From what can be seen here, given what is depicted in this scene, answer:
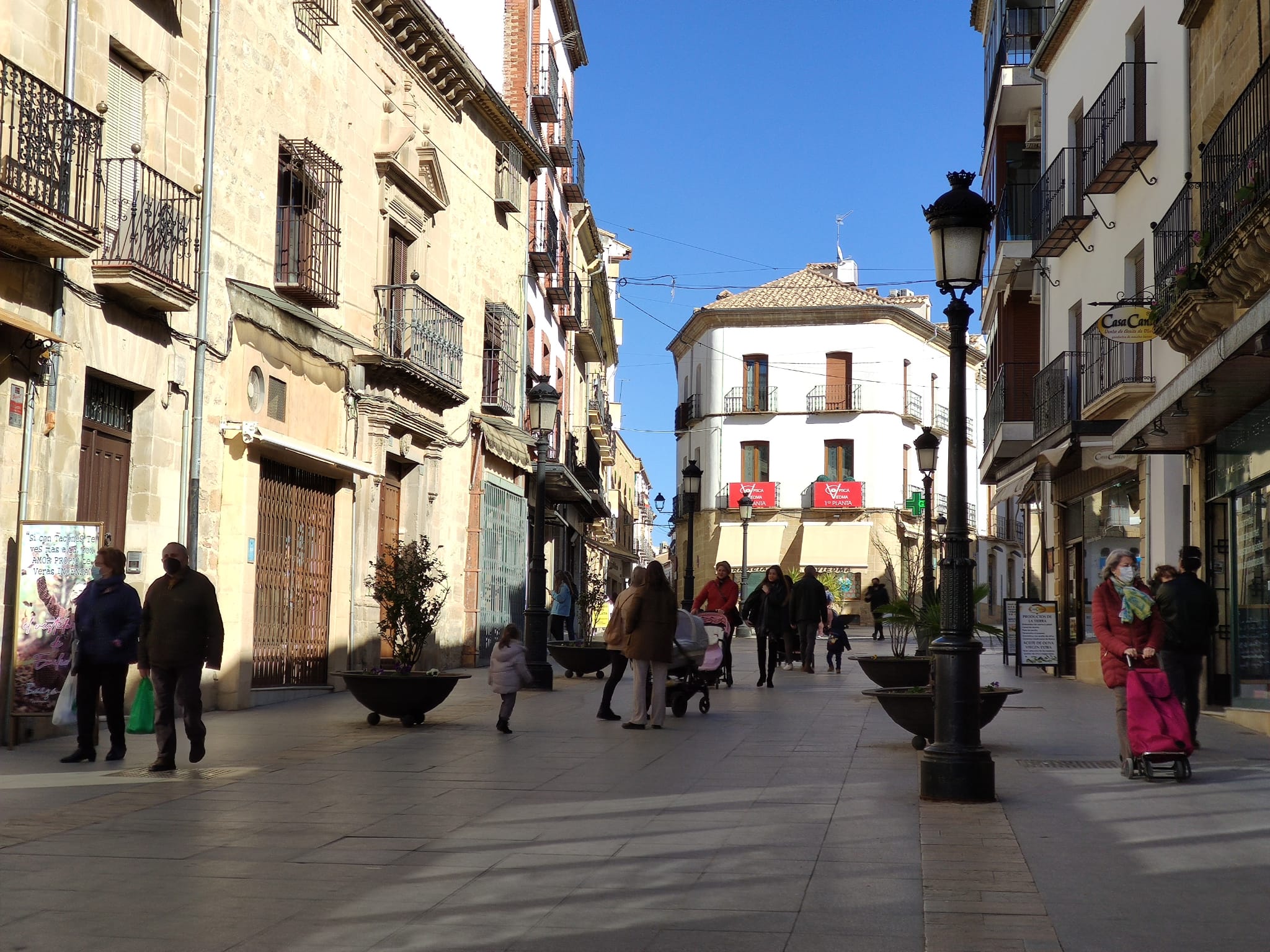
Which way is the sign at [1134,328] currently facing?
toward the camera

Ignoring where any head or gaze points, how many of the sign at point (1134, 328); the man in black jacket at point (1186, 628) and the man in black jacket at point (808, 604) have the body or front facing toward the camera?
1

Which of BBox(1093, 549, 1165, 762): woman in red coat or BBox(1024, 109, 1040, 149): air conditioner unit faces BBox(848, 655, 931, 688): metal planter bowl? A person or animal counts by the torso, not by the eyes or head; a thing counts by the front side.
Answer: the air conditioner unit

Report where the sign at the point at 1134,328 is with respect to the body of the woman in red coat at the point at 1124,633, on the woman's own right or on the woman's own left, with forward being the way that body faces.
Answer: on the woman's own left

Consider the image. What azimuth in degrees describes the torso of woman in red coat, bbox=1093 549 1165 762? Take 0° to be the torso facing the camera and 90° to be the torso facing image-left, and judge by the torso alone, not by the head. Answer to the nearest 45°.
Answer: approximately 315°

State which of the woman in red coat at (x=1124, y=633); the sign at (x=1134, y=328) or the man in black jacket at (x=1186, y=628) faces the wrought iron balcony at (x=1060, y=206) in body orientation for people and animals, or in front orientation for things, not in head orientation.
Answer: the man in black jacket

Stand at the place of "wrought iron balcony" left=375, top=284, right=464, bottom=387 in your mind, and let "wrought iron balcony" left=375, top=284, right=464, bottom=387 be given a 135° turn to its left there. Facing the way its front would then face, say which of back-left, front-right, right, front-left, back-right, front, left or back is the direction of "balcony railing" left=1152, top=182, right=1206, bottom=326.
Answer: back-right

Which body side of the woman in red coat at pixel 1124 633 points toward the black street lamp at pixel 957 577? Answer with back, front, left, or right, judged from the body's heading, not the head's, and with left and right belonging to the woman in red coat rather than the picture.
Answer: right
